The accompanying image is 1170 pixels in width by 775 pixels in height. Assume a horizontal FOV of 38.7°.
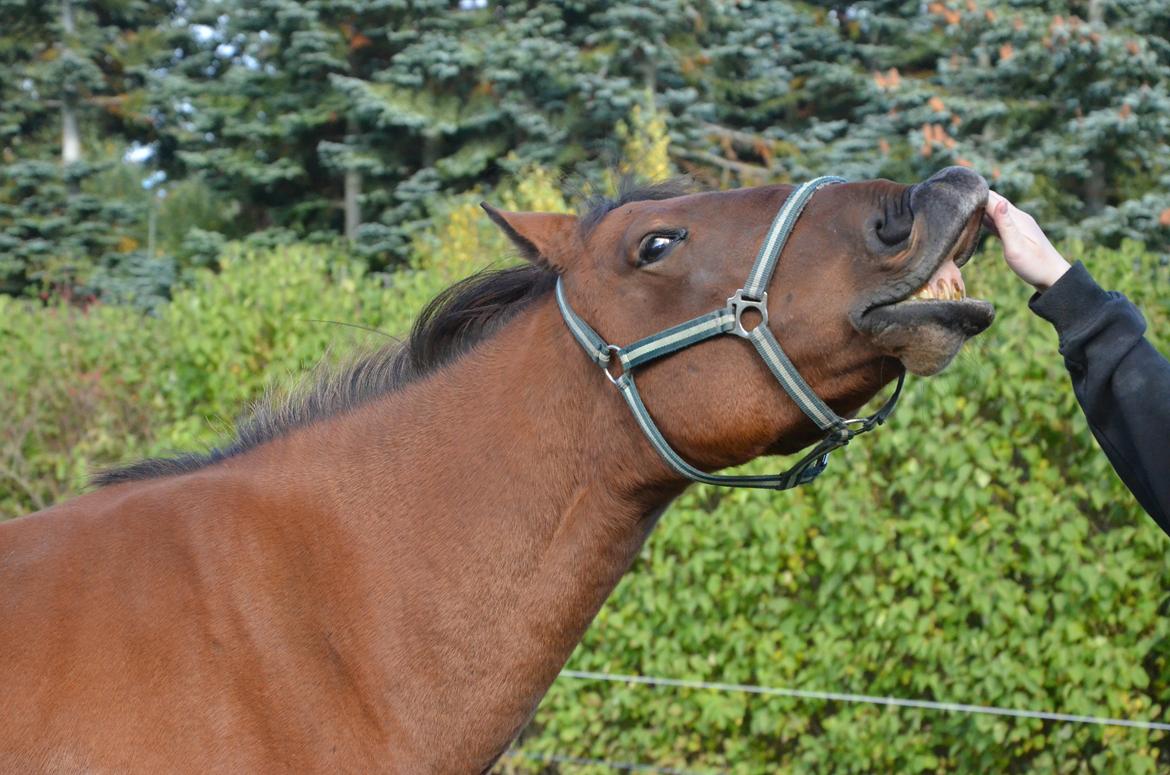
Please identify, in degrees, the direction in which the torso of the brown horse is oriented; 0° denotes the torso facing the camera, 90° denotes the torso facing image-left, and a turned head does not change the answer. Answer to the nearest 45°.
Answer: approximately 270°
